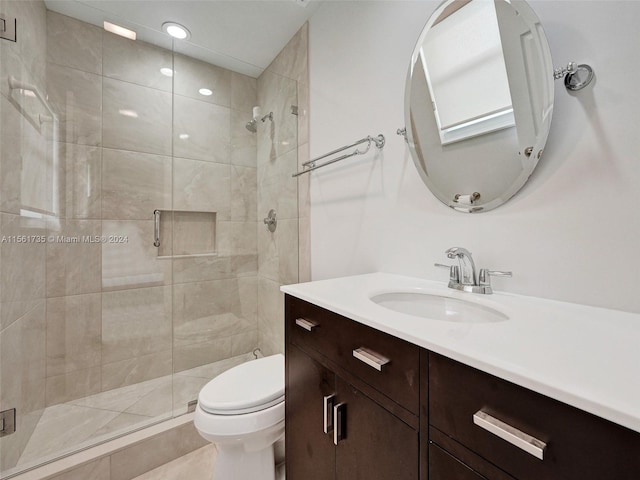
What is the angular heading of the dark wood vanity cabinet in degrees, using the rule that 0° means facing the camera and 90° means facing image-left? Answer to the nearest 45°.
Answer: approximately 45°

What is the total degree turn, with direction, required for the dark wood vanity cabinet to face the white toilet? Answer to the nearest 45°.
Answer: approximately 45° to its right

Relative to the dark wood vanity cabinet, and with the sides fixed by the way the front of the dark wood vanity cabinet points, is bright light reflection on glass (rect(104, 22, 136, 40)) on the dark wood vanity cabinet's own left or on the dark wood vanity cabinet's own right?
on the dark wood vanity cabinet's own right

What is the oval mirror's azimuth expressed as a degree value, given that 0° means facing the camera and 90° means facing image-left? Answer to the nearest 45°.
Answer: approximately 45°

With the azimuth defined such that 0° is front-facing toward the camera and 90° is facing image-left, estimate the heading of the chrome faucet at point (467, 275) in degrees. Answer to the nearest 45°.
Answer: approximately 45°

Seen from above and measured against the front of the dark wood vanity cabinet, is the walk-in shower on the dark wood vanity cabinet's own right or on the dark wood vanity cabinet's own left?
on the dark wood vanity cabinet's own right
